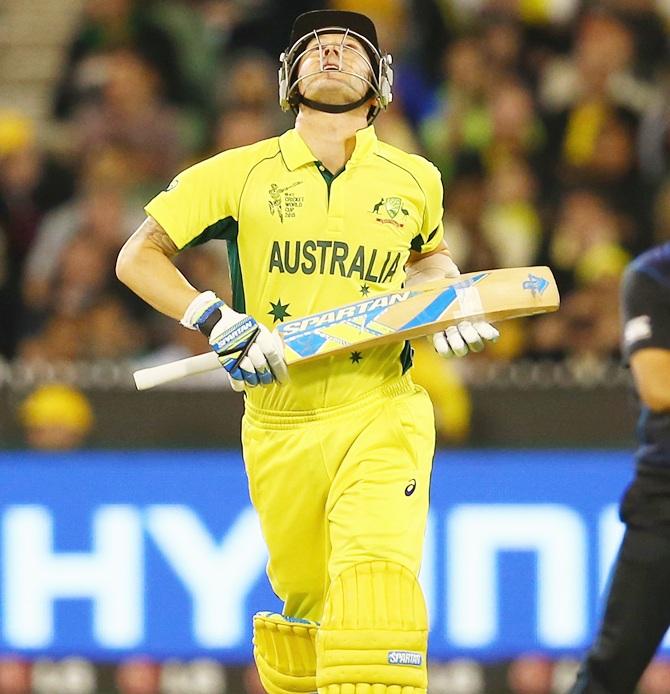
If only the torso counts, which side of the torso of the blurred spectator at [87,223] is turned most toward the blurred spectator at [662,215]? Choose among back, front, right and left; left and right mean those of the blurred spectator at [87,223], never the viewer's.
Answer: left

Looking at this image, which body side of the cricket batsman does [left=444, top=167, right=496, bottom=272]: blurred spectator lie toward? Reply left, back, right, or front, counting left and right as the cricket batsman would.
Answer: back

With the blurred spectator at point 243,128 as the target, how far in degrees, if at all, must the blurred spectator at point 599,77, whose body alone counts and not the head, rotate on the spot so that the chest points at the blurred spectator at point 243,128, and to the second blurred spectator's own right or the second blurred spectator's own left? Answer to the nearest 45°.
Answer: approximately 90° to the second blurred spectator's own right

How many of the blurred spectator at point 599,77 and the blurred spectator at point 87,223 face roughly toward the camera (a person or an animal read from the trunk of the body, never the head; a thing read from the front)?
2

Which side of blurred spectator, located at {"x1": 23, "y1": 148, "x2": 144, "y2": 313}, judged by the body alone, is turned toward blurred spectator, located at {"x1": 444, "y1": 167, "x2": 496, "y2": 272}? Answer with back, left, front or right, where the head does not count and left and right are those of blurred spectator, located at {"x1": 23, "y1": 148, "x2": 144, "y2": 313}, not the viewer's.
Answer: left
